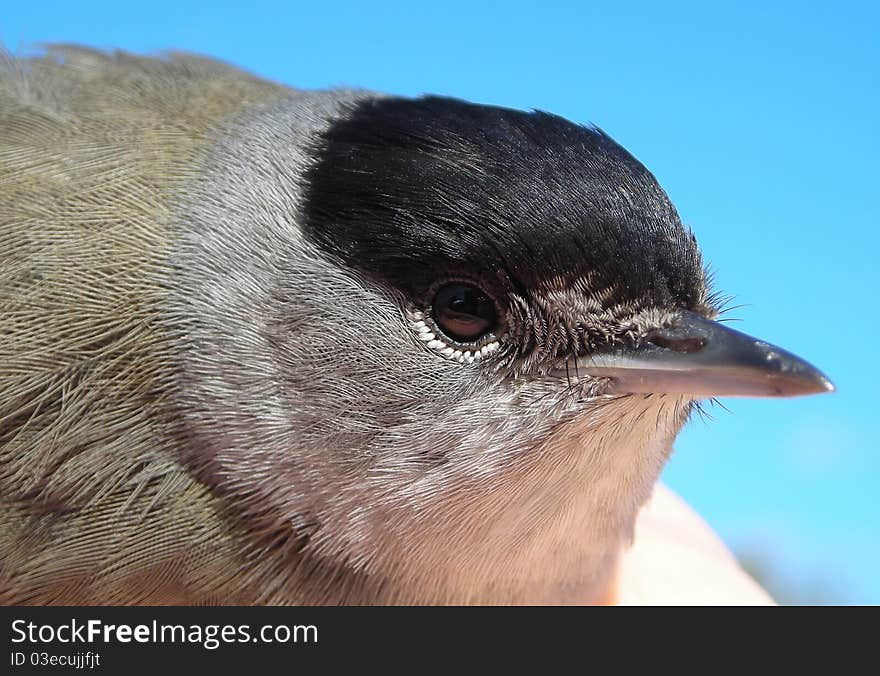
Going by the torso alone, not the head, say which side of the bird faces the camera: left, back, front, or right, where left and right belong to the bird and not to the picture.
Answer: right
